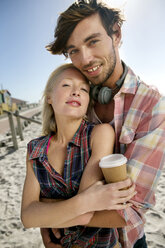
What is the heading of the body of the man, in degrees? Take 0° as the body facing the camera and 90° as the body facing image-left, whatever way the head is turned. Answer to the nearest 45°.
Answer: approximately 45°

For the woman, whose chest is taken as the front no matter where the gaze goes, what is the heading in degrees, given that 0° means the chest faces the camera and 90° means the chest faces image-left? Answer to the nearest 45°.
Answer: approximately 0°
